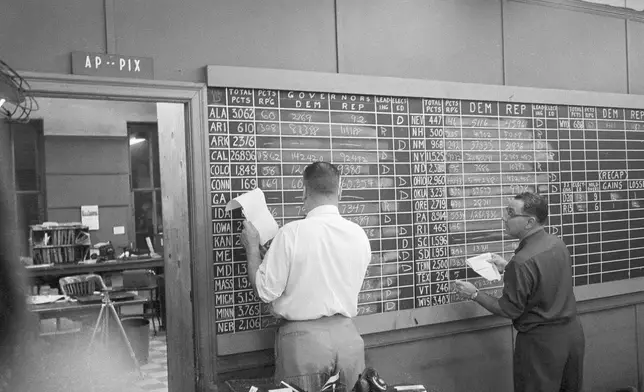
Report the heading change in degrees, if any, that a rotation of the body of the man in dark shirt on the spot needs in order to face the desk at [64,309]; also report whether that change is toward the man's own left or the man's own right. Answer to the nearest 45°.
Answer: approximately 45° to the man's own left

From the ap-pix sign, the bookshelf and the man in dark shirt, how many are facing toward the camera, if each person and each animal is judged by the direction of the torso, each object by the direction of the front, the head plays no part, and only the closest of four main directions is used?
2

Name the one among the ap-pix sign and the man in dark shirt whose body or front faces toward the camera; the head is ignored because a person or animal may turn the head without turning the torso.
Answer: the ap-pix sign

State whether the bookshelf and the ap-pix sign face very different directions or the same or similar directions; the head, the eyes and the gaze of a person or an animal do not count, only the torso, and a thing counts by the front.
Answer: same or similar directions

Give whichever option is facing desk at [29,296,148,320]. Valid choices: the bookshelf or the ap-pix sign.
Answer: the bookshelf

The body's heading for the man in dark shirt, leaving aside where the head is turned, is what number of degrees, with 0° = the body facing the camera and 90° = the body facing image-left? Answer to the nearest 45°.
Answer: approximately 135°

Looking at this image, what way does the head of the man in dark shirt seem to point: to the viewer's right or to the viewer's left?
to the viewer's left

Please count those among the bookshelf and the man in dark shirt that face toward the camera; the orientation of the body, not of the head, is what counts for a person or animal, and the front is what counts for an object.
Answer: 1

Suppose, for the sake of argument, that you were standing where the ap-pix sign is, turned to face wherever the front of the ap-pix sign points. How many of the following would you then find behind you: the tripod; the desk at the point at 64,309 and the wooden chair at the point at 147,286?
3

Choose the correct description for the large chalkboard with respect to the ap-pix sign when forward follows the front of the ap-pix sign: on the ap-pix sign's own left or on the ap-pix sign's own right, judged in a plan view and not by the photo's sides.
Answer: on the ap-pix sign's own left

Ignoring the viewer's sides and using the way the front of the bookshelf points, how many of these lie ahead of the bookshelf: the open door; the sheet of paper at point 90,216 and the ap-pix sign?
2

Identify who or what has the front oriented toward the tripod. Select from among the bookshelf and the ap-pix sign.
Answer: the bookshelf

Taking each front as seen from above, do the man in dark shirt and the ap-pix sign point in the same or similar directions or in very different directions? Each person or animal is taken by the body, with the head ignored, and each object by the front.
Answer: very different directions

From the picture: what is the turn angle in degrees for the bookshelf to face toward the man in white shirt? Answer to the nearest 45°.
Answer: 0° — it already faces them

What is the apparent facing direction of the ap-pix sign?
toward the camera

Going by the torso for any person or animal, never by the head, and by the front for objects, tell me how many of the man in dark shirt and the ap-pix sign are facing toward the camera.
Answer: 1

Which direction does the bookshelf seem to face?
toward the camera

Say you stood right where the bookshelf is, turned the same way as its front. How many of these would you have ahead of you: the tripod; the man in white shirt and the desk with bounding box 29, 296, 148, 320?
3

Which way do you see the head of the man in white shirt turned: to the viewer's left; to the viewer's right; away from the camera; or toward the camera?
away from the camera

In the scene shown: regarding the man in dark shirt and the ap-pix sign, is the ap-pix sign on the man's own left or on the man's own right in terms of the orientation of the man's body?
on the man's own left
